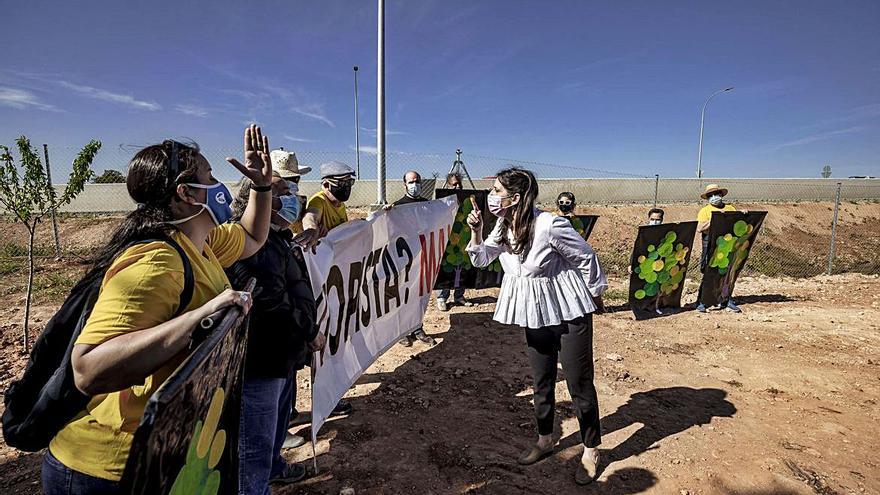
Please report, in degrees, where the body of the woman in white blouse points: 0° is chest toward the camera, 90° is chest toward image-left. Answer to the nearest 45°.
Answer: approximately 45°

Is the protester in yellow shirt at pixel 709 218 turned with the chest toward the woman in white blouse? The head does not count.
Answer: yes

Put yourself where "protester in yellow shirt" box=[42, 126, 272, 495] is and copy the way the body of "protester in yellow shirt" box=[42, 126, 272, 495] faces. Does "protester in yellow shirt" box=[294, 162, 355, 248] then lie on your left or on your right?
on your left

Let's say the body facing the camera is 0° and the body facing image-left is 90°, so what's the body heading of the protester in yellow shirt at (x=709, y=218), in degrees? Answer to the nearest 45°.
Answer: approximately 0°

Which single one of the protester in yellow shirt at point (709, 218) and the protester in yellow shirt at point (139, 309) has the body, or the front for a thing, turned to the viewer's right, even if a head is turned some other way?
the protester in yellow shirt at point (139, 309)

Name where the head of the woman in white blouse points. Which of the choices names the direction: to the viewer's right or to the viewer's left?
to the viewer's left

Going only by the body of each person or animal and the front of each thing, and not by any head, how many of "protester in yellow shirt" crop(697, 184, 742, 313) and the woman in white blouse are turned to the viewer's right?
0

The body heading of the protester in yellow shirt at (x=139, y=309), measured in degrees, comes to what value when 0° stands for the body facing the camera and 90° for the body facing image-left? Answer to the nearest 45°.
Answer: approximately 270°

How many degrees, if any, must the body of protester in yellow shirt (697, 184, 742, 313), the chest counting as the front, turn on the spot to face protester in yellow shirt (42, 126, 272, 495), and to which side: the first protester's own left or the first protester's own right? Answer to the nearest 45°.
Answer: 0° — they already face them
